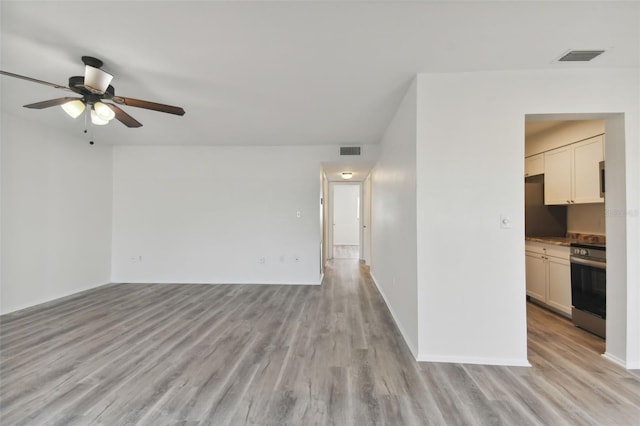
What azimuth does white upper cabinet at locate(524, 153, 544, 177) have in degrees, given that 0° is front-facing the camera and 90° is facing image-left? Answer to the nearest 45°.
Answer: approximately 45°

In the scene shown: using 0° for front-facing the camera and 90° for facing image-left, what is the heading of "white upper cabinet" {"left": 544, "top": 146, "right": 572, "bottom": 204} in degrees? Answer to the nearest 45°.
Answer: approximately 45°

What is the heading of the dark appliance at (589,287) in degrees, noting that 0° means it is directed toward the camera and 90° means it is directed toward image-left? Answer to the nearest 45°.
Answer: approximately 45°

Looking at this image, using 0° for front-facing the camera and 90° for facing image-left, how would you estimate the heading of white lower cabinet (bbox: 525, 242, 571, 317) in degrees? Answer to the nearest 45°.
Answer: approximately 45°
